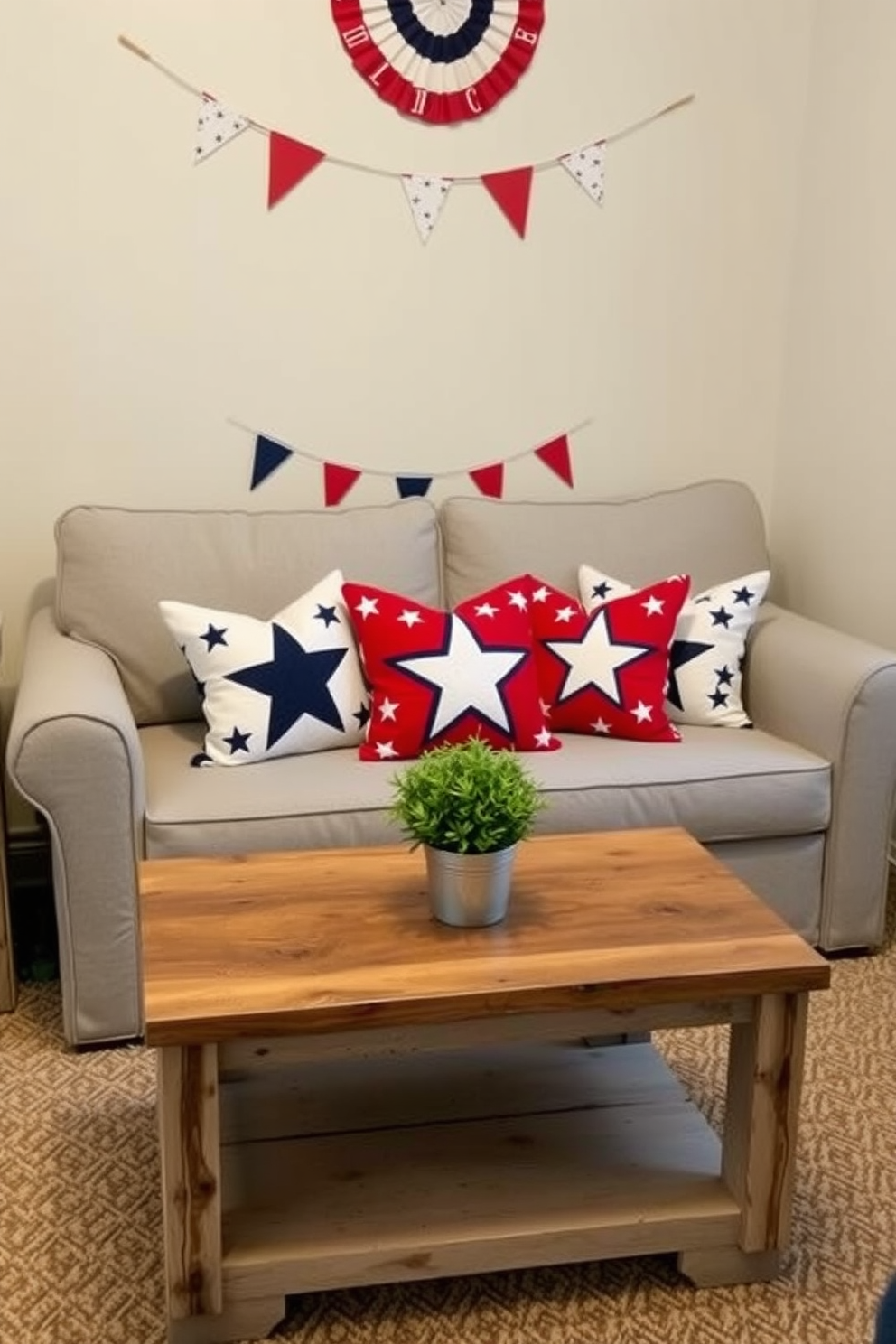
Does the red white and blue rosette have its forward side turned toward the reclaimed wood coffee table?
yes

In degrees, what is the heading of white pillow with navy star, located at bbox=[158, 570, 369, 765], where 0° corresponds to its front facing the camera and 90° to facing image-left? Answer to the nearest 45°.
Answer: approximately 0°

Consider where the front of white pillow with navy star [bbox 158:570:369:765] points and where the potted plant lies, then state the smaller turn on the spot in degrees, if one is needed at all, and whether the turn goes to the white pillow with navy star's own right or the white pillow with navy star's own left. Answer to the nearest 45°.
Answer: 0° — it already faces it

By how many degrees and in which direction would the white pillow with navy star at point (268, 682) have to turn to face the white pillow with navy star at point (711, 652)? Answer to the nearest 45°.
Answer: approximately 90° to its left

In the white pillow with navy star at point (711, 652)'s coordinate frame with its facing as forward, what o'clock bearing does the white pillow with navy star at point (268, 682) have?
the white pillow with navy star at point (268, 682) is roughly at 2 o'clock from the white pillow with navy star at point (711, 652).
